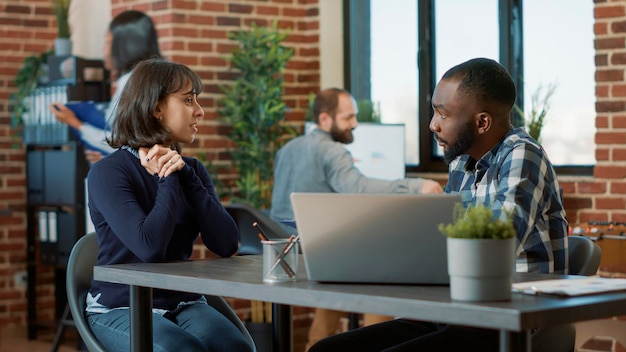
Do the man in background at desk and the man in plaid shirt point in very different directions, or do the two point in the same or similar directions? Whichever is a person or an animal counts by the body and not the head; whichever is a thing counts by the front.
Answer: very different directions

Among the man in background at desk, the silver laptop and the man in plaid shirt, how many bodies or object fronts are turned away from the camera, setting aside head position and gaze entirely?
1

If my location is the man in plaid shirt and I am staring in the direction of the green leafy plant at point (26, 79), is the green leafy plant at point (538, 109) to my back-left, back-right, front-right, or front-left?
front-right

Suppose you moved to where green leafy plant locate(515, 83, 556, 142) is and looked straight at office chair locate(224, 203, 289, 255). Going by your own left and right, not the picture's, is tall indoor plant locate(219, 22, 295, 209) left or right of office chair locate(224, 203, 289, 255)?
right

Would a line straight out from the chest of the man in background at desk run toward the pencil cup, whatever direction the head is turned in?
no

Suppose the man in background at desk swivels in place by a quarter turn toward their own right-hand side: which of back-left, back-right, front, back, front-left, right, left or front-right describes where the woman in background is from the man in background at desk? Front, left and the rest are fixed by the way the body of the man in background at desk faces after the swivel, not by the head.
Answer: right

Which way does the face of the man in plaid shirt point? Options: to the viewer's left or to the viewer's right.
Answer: to the viewer's left

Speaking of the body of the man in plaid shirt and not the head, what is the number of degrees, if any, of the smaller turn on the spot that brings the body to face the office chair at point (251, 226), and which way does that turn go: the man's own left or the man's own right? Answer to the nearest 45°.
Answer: approximately 45° to the man's own right

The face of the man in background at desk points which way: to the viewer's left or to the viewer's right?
to the viewer's right

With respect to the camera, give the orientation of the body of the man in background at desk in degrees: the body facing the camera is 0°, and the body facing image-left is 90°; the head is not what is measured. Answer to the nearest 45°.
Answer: approximately 270°

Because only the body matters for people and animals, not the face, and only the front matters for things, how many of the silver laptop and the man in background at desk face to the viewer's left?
0

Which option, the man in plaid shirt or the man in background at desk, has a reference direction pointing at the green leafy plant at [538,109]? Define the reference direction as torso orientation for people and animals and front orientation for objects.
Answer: the man in background at desk

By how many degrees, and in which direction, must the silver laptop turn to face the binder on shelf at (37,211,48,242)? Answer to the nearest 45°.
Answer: approximately 45° to its left

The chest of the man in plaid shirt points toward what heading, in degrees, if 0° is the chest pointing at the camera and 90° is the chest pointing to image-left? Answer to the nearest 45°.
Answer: approximately 90°

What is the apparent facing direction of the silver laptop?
away from the camera
